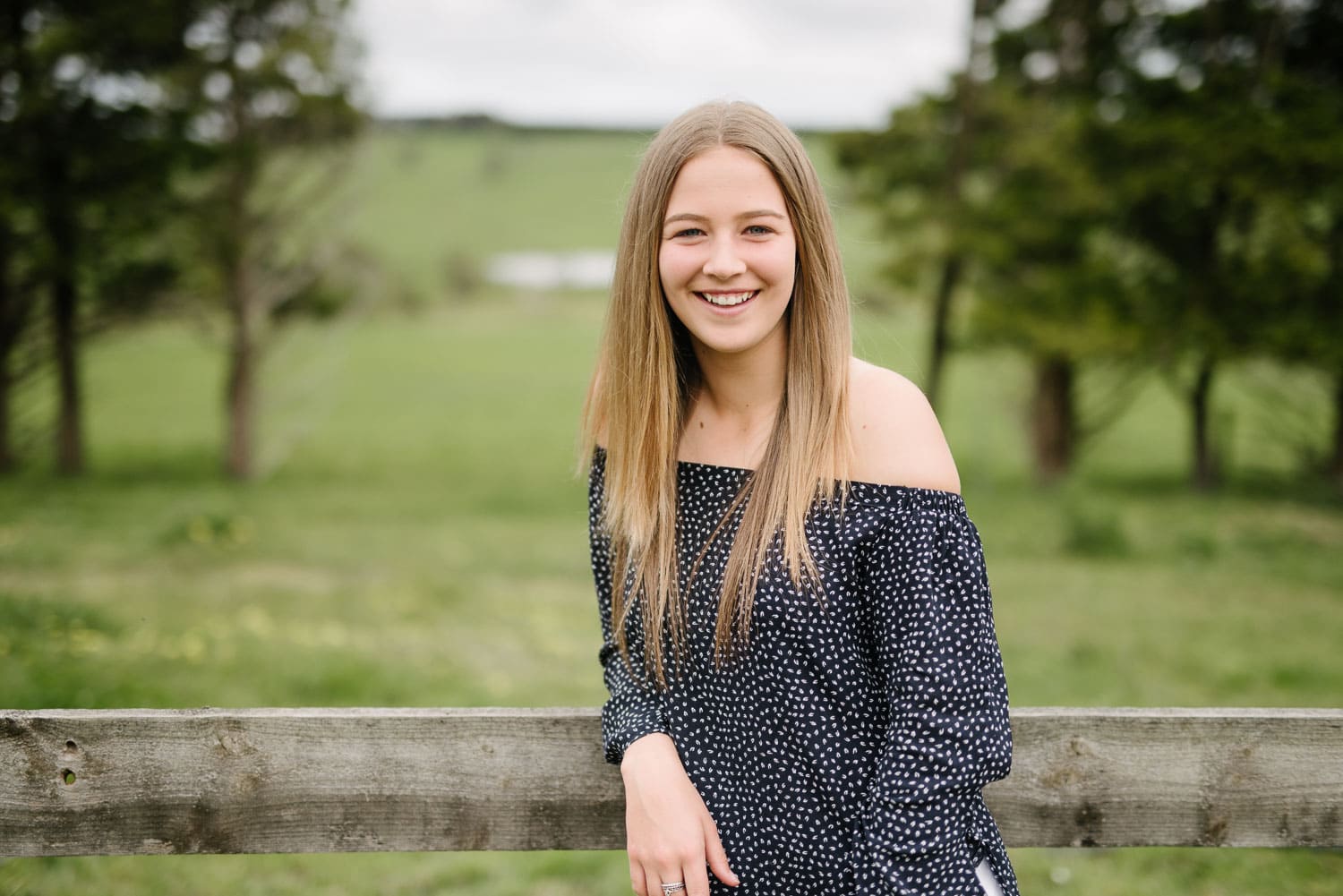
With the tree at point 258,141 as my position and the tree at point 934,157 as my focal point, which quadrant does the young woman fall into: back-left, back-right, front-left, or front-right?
front-right

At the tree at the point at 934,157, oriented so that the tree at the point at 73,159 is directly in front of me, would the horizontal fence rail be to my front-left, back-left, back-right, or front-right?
front-left

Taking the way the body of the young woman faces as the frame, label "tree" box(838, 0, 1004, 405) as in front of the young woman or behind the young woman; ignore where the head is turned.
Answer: behind

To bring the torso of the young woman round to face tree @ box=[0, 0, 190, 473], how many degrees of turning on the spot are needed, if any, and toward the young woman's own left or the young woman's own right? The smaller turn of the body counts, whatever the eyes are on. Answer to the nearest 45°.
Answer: approximately 90° to the young woman's own right

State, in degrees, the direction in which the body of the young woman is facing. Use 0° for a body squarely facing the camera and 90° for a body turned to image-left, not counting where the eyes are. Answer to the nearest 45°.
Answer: approximately 45°

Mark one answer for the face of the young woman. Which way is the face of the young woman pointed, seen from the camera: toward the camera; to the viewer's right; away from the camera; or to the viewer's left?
toward the camera

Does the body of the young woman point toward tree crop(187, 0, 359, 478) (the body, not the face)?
no
